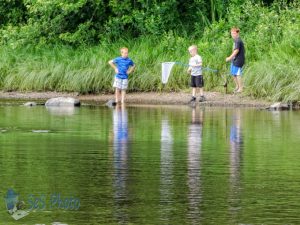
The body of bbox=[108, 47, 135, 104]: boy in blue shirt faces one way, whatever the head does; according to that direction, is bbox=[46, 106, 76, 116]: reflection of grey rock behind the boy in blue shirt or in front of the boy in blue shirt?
in front

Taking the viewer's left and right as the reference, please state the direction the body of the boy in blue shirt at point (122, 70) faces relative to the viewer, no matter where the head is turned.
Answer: facing the viewer

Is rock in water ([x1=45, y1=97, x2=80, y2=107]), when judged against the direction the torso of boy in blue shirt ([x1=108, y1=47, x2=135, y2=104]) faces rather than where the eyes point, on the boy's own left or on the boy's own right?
on the boy's own right

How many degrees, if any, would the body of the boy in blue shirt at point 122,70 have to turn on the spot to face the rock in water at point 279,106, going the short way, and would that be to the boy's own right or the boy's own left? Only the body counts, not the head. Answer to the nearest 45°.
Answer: approximately 45° to the boy's own left
